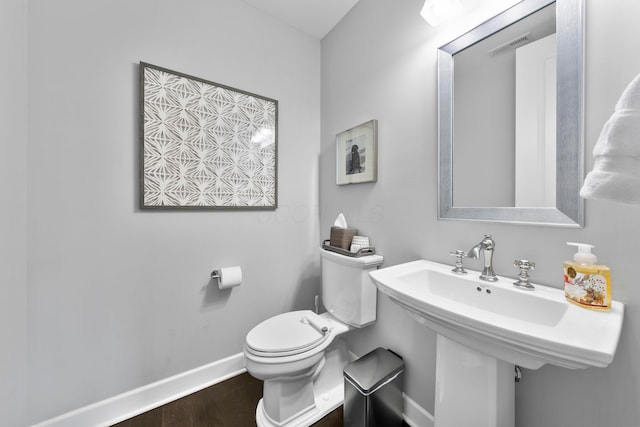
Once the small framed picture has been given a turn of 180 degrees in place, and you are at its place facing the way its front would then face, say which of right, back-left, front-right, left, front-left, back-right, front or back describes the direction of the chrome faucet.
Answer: right

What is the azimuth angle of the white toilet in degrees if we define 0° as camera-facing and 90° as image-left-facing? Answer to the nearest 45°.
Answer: approximately 45°

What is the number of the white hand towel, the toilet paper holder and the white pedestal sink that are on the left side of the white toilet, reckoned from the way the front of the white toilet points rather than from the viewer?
2

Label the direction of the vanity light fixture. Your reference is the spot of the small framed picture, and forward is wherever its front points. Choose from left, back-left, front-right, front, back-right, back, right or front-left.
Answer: left

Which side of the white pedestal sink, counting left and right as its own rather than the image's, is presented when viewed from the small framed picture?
right

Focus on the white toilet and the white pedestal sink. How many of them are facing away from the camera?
0

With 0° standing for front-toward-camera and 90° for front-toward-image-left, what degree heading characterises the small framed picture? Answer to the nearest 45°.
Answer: approximately 45°

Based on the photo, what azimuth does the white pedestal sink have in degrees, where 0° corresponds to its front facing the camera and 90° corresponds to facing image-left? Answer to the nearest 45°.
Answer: approximately 45°

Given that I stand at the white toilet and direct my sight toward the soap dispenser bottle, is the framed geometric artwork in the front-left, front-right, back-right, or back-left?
back-right

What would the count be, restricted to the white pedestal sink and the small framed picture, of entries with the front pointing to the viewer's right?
0

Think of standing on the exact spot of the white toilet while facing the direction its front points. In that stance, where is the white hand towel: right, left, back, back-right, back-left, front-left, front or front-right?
left

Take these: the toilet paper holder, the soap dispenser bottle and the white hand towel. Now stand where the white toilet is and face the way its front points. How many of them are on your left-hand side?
2
